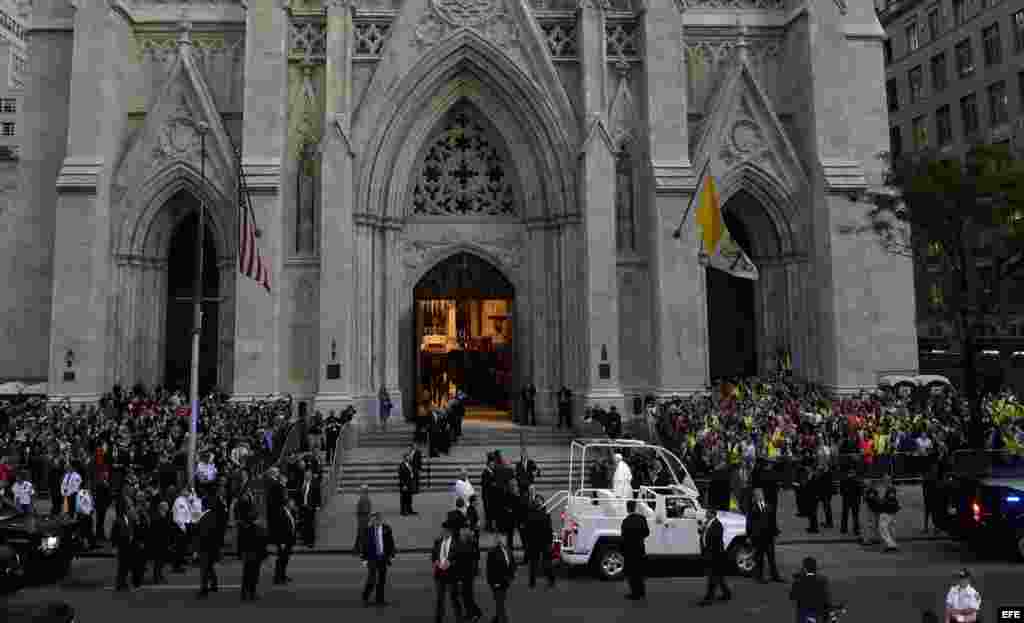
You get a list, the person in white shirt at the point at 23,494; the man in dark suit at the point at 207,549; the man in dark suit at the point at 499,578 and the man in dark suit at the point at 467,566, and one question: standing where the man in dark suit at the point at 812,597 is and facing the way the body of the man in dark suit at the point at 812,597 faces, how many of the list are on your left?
4

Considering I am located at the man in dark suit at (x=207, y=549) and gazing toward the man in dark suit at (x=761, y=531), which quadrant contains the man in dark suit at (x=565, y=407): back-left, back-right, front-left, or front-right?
front-left

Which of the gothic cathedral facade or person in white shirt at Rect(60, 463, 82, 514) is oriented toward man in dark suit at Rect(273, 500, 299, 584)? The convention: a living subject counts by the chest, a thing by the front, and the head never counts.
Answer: the gothic cathedral facade

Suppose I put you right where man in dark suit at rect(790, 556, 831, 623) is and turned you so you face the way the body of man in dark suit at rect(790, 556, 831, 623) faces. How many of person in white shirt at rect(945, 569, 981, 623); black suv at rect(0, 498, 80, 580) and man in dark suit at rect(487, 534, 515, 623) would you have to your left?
2

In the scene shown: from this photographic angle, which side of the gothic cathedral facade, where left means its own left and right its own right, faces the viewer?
front

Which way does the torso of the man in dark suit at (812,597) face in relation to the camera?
away from the camera

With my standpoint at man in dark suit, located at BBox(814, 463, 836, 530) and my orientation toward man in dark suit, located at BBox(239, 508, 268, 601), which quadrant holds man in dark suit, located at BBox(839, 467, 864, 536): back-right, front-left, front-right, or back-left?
back-left

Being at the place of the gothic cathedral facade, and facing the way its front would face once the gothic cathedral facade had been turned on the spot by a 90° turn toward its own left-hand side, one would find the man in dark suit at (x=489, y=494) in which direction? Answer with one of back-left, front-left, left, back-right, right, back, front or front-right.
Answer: right

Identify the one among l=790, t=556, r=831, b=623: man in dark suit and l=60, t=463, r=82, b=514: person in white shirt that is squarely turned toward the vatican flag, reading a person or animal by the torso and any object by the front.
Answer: the man in dark suit

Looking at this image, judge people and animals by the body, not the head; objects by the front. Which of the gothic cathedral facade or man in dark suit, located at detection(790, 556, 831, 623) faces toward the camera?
the gothic cathedral facade
